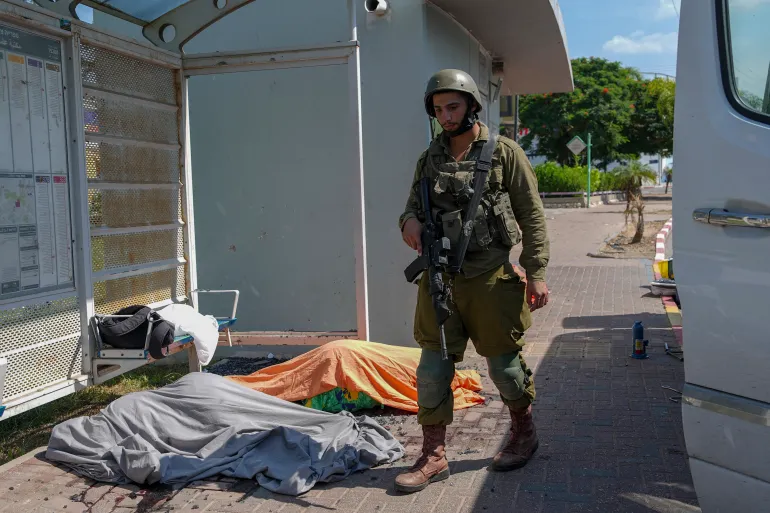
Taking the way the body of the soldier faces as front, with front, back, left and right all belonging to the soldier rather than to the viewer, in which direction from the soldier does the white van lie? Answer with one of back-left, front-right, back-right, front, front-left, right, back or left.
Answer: left

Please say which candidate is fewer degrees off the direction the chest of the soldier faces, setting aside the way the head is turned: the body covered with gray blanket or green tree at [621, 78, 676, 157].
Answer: the body covered with gray blanket

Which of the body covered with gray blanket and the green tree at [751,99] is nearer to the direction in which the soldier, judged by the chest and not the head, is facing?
the body covered with gray blanket

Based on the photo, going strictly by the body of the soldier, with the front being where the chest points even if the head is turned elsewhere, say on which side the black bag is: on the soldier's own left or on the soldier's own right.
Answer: on the soldier's own right

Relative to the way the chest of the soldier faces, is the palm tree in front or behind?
behind

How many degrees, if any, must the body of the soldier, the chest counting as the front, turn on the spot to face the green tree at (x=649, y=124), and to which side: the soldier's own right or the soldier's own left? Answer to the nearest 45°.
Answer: approximately 135° to the soldier's own right

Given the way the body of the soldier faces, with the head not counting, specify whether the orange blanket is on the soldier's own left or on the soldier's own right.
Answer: on the soldier's own right

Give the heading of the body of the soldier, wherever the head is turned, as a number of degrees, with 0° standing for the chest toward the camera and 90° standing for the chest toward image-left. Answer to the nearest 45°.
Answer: approximately 45°

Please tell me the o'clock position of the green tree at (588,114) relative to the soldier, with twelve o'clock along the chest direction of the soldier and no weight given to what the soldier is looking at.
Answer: The green tree is roughly at 5 o'clock from the soldier.

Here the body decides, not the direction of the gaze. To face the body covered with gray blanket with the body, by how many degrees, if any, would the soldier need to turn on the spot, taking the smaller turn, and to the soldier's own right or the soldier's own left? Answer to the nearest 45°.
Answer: approximately 45° to the soldier's own right
